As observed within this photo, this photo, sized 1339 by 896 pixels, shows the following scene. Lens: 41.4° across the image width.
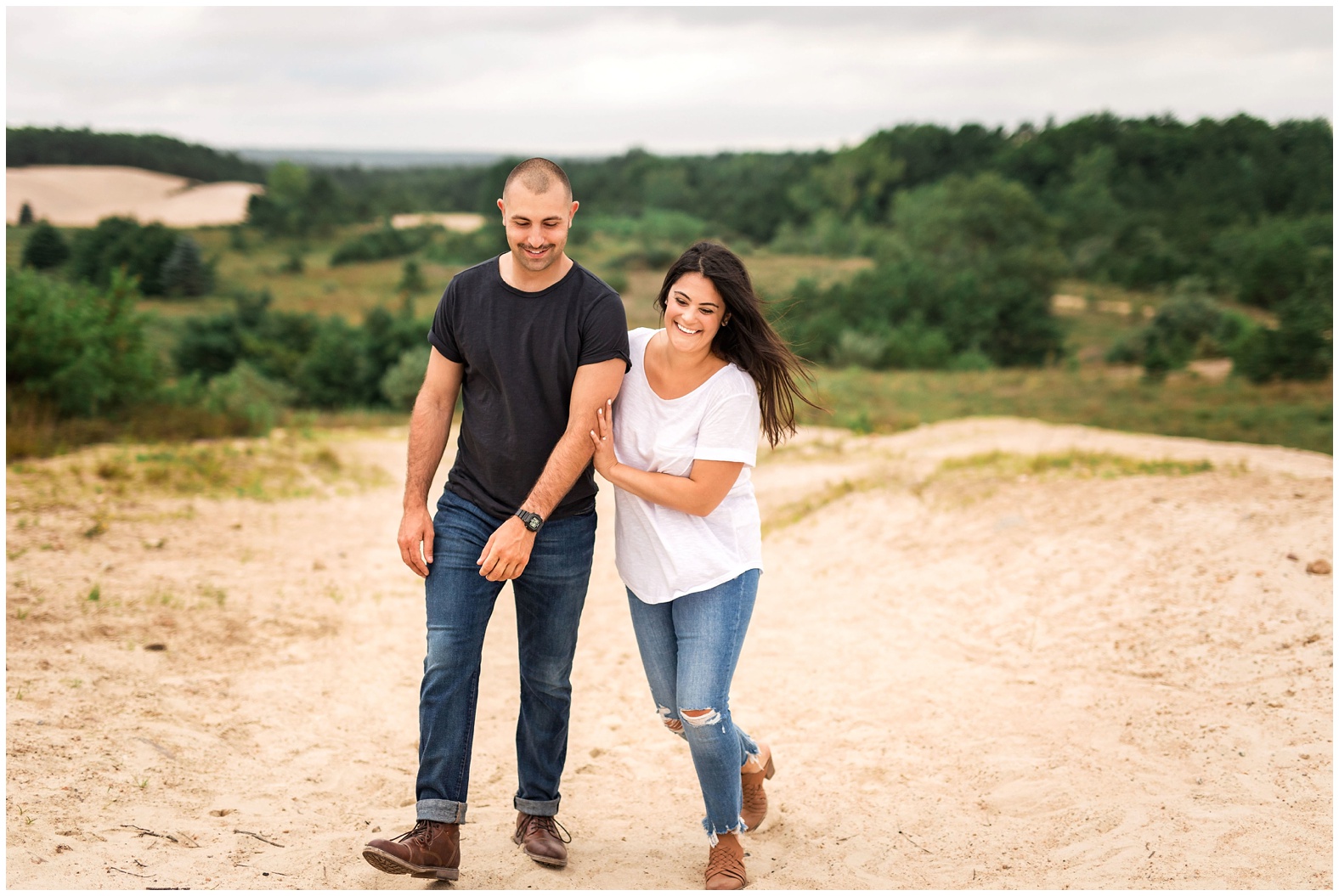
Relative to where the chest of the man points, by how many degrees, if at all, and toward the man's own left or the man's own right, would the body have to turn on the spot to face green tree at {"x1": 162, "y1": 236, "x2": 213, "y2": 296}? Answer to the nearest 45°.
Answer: approximately 180°

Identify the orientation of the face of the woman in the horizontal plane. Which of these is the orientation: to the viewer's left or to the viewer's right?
to the viewer's left

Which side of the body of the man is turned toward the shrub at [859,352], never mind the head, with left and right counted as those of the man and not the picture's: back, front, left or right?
back

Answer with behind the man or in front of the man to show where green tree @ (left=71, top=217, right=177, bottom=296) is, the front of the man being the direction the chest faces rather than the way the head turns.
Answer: behind

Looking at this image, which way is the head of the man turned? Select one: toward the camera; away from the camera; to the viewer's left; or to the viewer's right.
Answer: toward the camera

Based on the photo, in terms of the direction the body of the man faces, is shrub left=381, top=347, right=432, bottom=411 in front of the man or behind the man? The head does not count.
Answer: behind

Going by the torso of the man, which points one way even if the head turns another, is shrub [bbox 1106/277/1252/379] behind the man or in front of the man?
behind

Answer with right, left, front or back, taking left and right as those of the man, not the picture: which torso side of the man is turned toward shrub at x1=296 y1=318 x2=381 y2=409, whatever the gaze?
back

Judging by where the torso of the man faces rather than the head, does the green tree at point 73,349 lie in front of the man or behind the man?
behind

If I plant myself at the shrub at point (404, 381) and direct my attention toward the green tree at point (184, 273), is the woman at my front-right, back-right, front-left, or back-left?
back-left

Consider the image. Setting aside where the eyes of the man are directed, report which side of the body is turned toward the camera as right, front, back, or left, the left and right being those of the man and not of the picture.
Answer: front
